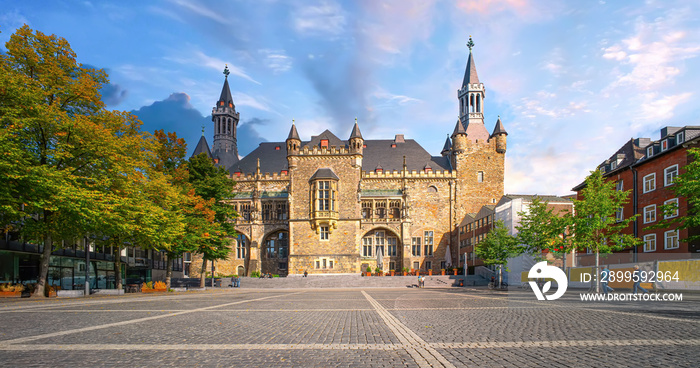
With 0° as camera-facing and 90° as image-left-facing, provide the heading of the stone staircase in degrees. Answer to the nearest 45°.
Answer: approximately 0°
